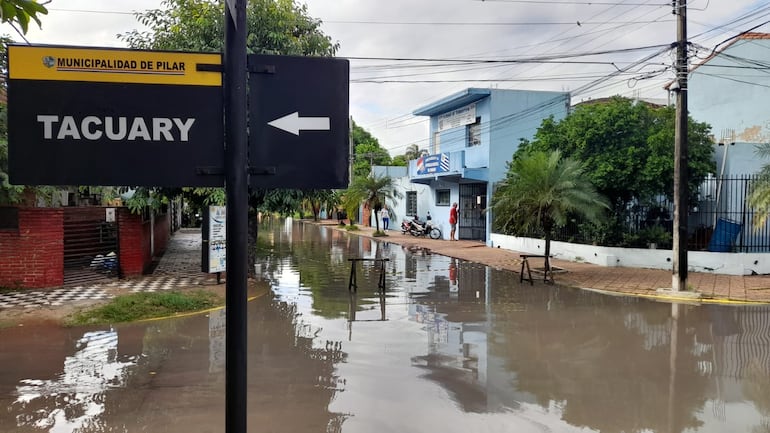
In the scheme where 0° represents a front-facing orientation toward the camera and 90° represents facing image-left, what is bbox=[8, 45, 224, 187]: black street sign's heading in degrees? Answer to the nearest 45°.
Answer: approximately 0°

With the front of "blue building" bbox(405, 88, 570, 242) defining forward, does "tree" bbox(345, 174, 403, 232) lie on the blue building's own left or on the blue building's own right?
on the blue building's own right

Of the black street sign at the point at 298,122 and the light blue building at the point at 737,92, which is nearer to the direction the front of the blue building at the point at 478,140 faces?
the black street sign

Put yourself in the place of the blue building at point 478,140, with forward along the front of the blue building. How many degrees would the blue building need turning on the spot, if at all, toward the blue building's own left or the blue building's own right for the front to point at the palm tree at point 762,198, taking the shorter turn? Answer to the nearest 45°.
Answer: approximately 90° to the blue building's own left

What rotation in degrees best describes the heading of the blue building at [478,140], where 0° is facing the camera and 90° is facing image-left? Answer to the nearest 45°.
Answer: approximately 45°

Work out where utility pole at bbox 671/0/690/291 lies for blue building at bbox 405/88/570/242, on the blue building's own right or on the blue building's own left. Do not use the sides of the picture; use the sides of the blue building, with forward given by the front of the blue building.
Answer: on the blue building's own left

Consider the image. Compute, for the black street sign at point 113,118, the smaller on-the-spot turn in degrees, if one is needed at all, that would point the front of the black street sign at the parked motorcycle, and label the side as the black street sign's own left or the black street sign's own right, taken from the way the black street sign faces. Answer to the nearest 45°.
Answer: approximately 135° to the black street sign's own left

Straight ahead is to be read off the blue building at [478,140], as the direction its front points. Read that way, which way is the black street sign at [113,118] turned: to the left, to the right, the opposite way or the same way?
to the left

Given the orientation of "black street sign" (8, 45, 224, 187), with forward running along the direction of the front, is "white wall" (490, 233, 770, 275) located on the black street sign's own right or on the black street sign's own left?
on the black street sign's own left

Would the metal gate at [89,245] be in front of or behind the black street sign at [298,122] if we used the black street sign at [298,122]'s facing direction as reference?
behind

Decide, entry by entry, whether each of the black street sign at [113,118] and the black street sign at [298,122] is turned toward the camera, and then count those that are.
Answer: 2

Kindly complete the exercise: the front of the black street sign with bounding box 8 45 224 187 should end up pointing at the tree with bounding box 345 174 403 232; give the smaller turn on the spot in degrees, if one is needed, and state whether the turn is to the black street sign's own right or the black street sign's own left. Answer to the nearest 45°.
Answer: approximately 135° to the black street sign's own left

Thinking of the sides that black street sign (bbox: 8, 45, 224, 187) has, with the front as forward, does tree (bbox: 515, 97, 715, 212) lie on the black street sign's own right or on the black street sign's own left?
on the black street sign's own left

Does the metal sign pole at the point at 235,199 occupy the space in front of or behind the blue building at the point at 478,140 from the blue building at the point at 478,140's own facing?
in front

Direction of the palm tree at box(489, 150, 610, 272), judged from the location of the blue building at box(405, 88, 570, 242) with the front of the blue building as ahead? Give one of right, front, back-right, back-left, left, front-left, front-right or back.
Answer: front-left

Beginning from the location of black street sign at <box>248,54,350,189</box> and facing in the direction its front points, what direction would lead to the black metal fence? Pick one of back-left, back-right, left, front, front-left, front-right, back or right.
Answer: back-left
